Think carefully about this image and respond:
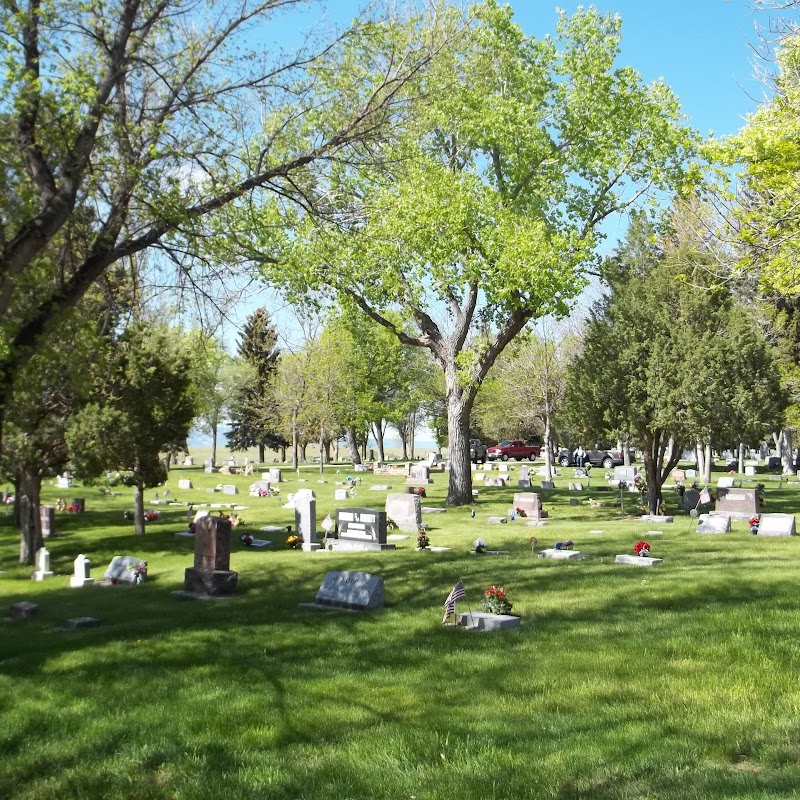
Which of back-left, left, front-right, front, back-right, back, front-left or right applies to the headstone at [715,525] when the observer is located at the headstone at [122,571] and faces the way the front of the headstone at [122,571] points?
left

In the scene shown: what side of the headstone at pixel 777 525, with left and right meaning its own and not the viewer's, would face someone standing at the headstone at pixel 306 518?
right

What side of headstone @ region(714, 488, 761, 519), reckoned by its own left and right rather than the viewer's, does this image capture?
front

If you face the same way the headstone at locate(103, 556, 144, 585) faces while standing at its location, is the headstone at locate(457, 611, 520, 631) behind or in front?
in front

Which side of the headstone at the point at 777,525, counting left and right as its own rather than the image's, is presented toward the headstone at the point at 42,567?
right

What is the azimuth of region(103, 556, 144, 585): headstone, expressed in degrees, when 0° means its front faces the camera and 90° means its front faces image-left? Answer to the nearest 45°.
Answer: approximately 0°

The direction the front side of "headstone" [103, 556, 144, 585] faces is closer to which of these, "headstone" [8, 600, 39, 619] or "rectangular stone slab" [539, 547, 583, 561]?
the headstone

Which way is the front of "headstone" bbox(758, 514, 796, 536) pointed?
toward the camera

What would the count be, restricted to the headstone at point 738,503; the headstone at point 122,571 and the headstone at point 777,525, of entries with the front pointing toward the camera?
3
